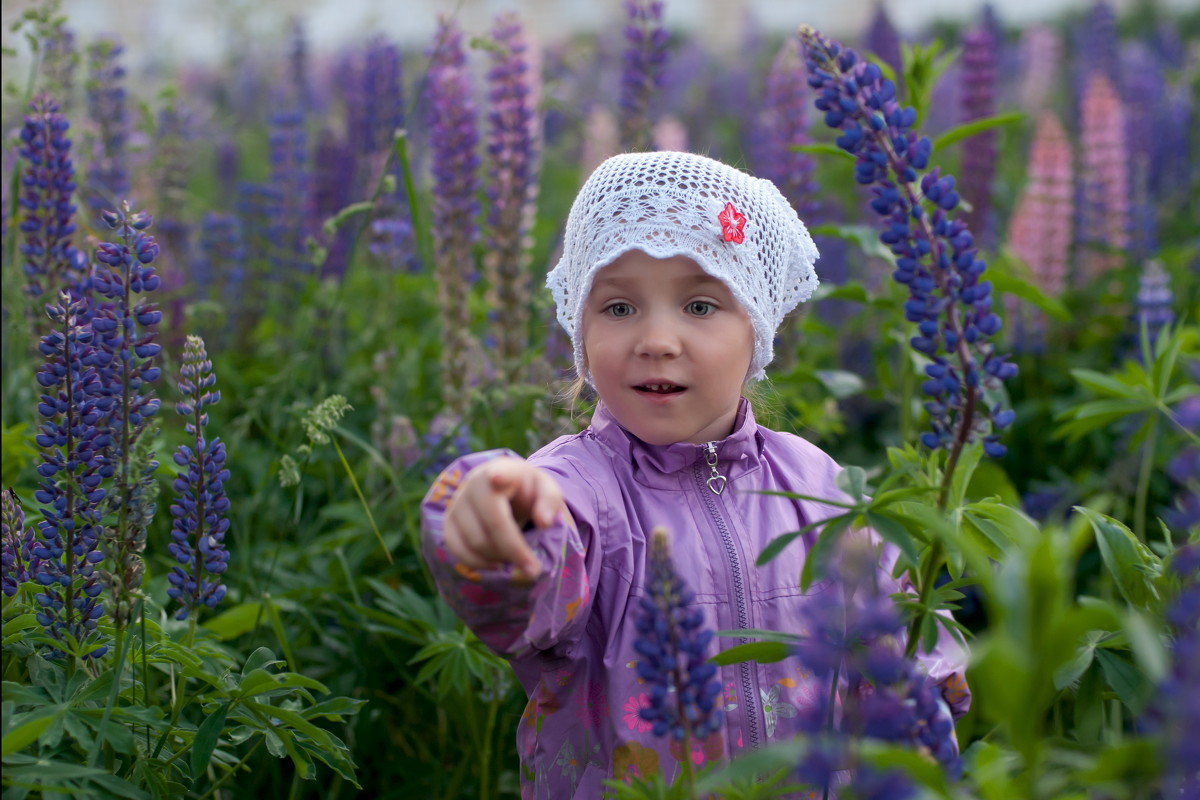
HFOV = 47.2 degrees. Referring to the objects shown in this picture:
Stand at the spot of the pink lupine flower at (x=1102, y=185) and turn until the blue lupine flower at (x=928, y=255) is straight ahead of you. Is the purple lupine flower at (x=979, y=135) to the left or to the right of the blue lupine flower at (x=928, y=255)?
right

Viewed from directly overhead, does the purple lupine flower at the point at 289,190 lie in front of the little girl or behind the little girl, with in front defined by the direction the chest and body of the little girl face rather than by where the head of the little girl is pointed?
behind

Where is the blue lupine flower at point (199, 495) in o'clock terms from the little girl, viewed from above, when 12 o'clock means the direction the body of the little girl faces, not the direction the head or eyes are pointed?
The blue lupine flower is roughly at 3 o'clock from the little girl.

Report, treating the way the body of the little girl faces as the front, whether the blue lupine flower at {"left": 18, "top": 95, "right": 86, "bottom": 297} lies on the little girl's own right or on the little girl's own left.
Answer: on the little girl's own right

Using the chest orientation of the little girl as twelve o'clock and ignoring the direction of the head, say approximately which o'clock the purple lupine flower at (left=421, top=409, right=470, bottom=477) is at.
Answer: The purple lupine flower is roughly at 5 o'clock from the little girl.

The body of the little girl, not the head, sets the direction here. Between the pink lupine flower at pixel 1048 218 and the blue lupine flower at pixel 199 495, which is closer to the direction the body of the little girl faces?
the blue lupine flower

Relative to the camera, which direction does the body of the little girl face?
toward the camera

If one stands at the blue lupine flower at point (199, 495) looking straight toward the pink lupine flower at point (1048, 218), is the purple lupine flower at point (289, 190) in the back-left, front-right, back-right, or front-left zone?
front-left

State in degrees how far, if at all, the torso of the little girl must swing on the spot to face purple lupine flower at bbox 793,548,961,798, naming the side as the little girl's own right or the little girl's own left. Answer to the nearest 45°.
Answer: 0° — they already face it

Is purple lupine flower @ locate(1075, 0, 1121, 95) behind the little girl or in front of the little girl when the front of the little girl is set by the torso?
behind

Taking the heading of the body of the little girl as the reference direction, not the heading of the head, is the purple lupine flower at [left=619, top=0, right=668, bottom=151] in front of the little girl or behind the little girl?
behind

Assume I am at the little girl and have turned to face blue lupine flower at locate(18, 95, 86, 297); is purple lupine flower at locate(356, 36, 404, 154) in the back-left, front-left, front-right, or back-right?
front-right

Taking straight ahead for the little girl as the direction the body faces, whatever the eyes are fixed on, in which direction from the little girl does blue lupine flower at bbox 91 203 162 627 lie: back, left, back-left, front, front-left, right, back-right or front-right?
right

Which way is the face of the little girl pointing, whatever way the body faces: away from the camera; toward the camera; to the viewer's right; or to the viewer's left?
toward the camera

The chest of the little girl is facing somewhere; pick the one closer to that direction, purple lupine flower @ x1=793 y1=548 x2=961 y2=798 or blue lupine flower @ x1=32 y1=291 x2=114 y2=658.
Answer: the purple lupine flower

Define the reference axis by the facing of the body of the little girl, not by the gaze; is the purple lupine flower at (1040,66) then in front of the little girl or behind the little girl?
behind
